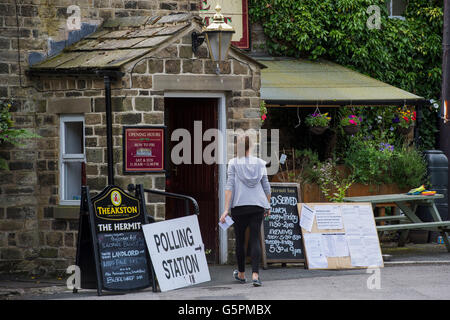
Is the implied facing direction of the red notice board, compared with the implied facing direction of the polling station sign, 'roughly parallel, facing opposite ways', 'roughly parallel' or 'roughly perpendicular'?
roughly parallel

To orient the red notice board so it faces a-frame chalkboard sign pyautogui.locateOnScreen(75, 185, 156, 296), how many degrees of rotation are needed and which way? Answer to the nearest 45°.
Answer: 0° — it already faces it

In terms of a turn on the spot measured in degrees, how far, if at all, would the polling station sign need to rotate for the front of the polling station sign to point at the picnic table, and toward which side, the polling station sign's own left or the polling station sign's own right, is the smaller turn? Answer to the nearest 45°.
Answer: approximately 135° to the polling station sign's own left

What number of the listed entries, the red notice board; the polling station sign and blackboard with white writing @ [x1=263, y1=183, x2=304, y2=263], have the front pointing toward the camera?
3

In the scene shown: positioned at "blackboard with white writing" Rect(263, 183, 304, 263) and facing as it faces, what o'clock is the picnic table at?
The picnic table is roughly at 8 o'clock from the blackboard with white writing.

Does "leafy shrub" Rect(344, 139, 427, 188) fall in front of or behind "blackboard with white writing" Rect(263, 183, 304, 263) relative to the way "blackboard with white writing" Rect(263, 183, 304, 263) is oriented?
behind

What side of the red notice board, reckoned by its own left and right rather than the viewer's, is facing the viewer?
front

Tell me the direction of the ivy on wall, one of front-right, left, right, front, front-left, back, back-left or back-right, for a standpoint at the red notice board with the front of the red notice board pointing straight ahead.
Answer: back-left

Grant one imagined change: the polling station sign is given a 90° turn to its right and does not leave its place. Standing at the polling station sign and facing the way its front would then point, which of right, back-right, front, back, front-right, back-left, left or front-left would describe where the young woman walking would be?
back

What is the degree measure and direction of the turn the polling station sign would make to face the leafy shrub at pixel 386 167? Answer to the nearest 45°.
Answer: approximately 135° to its left

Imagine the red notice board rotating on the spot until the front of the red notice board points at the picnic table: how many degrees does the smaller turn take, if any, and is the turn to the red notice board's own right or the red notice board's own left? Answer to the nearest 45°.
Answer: approximately 90° to the red notice board's own left

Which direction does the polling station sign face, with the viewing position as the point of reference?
facing the viewer

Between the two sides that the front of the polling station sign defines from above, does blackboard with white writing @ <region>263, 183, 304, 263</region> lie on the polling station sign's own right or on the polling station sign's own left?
on the polling station sign's own left
